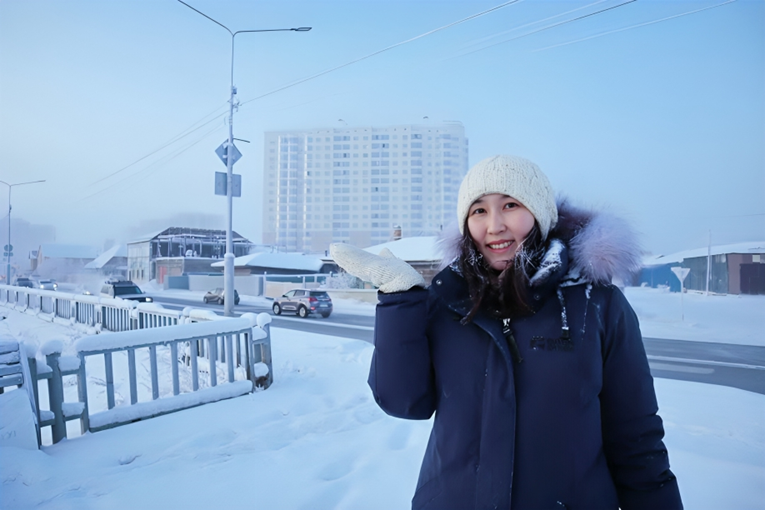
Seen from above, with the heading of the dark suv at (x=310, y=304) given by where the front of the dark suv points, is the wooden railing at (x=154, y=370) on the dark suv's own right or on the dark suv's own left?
on the dark suv's own left

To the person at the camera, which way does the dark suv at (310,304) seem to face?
facing away from the viewer and to the left of the viewer

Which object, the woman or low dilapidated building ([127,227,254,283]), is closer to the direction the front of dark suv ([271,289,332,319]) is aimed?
the low dilapidated building

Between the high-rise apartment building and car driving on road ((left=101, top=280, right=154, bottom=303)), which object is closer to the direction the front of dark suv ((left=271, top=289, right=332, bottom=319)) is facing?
the car driving on road

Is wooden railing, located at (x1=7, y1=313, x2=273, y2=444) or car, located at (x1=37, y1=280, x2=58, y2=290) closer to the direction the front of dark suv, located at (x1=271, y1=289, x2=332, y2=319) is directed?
the car

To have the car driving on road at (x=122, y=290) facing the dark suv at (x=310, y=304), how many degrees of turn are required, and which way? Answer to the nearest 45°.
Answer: approximately 45° to its left

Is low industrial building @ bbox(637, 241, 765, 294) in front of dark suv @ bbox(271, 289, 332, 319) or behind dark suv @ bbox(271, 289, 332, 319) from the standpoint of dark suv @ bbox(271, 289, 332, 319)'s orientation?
behind
